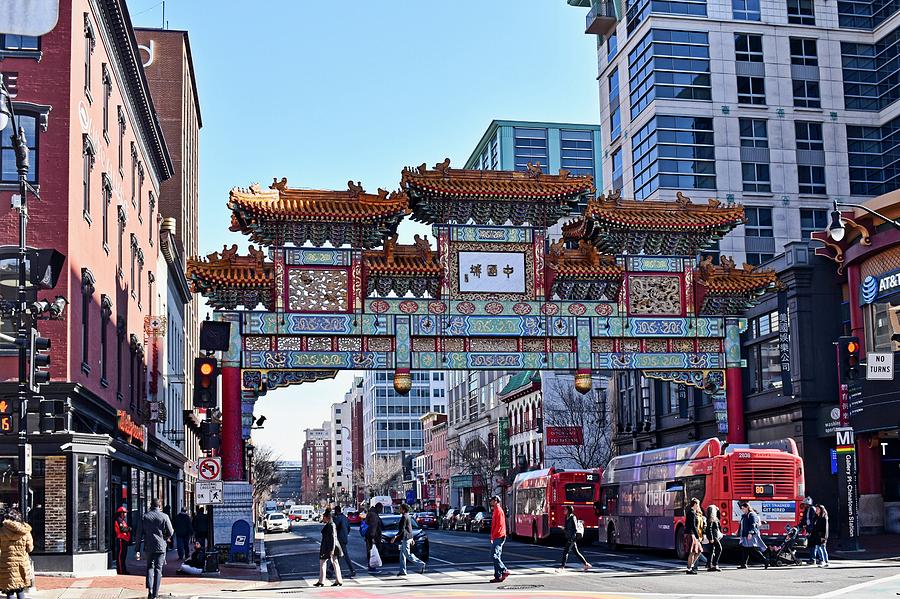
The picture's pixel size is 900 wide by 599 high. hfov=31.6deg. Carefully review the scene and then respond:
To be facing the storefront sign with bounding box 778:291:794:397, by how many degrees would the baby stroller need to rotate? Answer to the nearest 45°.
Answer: approximately 90° to its right

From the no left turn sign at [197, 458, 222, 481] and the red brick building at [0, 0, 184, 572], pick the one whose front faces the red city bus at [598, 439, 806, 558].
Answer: the red brick building

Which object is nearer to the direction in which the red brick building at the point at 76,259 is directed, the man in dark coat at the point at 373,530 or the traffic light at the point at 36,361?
the man in dark coat

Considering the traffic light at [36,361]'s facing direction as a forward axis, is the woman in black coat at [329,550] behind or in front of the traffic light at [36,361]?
in front

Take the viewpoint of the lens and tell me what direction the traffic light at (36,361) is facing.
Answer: facing to the right of the viewer

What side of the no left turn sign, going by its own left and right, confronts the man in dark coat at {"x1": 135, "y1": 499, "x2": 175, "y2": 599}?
front

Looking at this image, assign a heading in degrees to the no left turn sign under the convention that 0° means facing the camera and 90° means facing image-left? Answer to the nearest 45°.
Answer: approximately 0°

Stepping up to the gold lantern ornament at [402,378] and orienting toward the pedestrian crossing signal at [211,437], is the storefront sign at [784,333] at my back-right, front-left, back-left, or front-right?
back-left

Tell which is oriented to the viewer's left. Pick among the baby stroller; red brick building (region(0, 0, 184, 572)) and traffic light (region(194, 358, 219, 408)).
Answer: the baby stroller

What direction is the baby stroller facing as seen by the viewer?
to the viewer's left

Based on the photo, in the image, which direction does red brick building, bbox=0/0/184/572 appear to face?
to the viewer's right

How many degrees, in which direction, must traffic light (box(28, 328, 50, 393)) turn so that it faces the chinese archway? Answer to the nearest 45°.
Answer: approximately 45° to its left
